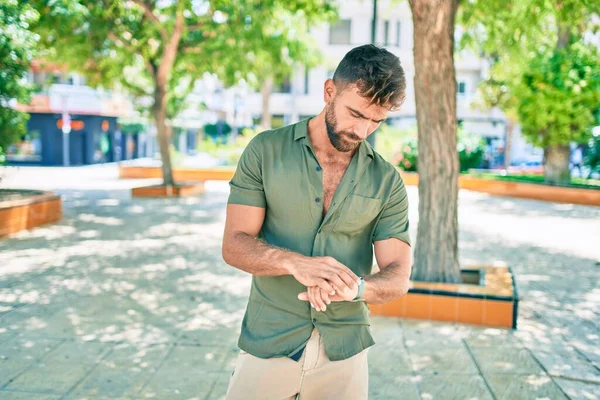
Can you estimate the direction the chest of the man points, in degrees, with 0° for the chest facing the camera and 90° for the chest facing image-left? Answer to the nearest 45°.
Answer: approximately 0°

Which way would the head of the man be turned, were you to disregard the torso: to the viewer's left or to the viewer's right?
to the viewer's right

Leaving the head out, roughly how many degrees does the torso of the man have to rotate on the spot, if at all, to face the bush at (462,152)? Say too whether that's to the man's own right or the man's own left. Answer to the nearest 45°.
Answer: approximately 180°

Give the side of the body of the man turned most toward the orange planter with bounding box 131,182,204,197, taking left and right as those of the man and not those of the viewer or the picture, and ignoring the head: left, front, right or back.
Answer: back

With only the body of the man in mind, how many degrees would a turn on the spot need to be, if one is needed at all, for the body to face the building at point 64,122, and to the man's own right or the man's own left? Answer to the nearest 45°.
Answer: approximately 135° to the man's own right

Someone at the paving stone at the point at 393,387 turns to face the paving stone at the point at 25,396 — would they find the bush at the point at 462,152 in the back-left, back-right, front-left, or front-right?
back-right

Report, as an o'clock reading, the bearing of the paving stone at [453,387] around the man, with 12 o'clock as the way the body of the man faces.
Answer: The paving stone is roughly at 7 o'clock from the man.

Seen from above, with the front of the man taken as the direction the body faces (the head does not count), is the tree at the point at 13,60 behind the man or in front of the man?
behind
